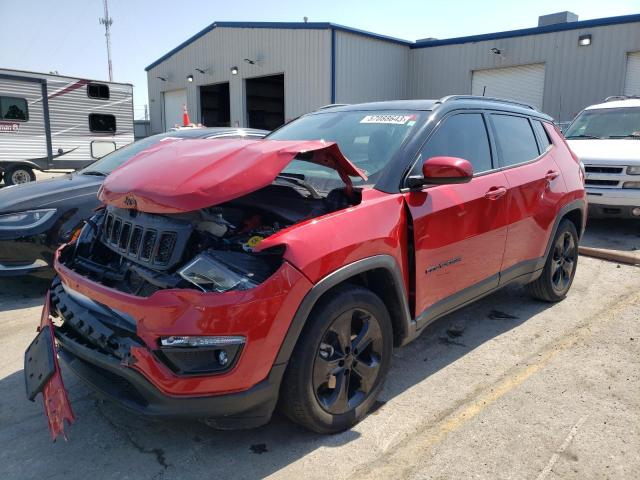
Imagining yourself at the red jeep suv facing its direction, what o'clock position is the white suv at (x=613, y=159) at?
The white suv is roughly at 6 o'clock from the red jeep suv.

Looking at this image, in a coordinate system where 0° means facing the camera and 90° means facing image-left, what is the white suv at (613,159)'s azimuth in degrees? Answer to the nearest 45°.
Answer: approximately 45°

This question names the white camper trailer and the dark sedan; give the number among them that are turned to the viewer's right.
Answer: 0
